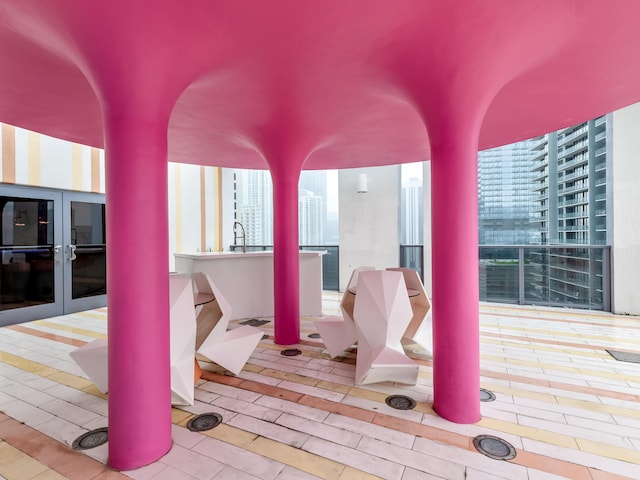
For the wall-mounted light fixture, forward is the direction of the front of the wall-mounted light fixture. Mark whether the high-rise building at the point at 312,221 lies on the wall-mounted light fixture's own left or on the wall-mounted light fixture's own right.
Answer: on the wall-mounted light fixture's own right

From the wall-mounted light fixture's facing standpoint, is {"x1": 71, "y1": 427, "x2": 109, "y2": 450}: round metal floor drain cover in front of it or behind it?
in front

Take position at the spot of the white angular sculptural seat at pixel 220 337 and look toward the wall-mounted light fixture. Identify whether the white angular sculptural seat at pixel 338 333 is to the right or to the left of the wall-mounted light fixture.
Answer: right

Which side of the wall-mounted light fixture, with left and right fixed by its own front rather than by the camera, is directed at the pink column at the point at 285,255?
front

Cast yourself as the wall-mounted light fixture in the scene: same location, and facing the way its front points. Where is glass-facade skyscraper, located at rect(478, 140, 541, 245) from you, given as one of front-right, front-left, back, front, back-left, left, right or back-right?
left

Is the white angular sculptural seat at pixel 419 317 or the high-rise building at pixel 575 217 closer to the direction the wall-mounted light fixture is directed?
the white angular sculptural seat

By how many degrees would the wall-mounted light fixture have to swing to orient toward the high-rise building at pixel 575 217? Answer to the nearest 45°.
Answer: approximately 90° to its left

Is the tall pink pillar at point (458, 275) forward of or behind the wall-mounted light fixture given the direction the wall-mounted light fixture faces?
forward

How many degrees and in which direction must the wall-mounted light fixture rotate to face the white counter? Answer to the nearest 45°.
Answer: approximately 45° to its right

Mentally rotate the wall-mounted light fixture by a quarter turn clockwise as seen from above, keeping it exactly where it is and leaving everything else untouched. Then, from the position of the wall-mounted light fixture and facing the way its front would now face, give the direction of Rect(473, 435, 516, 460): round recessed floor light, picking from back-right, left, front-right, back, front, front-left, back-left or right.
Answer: left

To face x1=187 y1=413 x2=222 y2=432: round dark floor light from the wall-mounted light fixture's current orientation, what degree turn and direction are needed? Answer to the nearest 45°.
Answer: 0° — it already faces it

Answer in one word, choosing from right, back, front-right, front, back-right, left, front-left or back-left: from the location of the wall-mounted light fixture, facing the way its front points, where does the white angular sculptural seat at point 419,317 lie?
front

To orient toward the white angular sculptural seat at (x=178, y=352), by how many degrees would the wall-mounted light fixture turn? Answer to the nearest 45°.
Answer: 0° — it already faces it

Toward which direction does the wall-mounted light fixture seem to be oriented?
toward the camera

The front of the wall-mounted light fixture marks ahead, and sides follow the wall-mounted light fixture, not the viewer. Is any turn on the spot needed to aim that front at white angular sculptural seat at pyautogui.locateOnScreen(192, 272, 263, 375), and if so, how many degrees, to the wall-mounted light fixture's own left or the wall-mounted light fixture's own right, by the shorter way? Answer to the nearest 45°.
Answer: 0° — it already faces it

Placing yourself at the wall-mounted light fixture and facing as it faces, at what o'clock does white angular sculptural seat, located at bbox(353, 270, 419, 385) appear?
The white angular sculptural seat is roughly at 12 o'clock from the wall-mounted light fixture.
